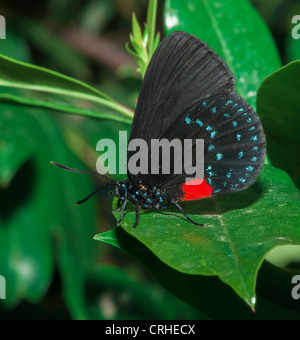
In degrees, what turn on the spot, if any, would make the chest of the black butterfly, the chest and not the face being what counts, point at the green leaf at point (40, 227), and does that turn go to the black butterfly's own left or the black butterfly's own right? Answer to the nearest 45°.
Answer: approximately 45° to the black butterfly's own right

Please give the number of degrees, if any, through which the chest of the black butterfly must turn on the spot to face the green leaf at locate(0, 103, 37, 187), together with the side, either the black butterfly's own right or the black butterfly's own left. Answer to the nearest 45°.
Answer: approximately 45° to the black butterfly's own right

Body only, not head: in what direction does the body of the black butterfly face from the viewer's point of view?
to the viewer's left
